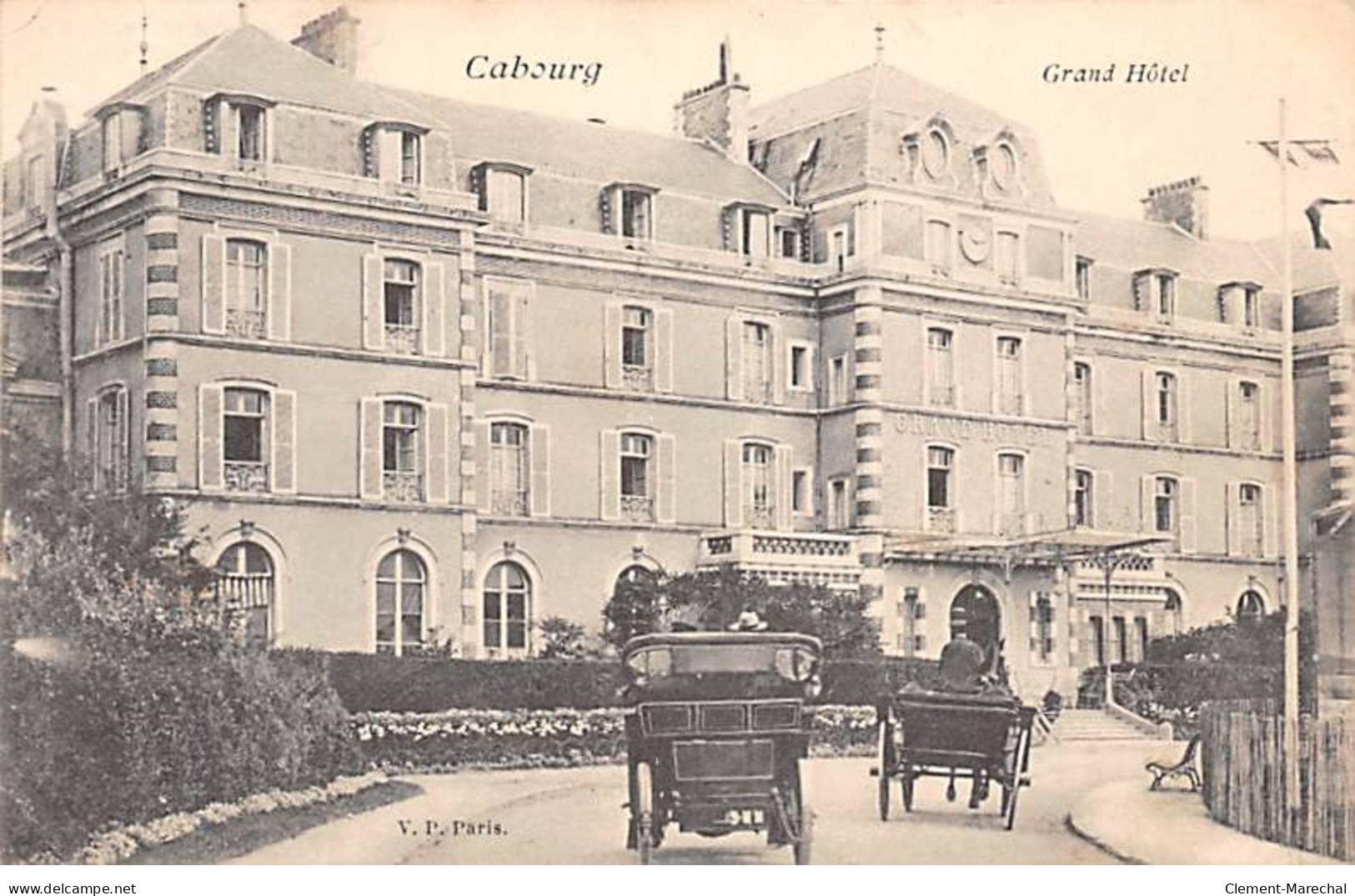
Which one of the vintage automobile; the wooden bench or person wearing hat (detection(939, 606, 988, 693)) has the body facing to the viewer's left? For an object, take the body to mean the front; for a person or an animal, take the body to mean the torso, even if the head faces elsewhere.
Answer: the wooden bench

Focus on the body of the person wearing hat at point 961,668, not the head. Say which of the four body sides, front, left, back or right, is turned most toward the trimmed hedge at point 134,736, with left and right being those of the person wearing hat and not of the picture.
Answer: left

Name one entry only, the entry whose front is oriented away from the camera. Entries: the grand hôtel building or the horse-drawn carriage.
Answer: the horse-drawn carriage

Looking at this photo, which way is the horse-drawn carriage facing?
away from the camera

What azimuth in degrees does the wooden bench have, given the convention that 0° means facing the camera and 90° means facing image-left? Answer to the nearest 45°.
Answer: approximately 90°

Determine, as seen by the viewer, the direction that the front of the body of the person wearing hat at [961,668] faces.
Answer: away from the camera

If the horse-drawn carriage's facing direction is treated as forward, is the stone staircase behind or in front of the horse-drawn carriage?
in front

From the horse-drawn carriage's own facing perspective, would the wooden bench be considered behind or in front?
in front

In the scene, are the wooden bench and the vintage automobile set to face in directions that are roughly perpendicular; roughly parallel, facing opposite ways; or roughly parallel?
roughly perpendicular

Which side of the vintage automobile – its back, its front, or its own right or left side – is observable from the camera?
back

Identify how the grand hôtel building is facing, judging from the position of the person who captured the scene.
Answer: facing the viewer and to the right of the viewer

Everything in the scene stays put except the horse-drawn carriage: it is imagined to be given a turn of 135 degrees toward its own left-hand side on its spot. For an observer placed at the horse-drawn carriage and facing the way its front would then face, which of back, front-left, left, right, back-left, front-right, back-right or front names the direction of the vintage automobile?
front

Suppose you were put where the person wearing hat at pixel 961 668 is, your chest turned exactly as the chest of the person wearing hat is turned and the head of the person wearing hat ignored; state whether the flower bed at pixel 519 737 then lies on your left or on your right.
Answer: on your left

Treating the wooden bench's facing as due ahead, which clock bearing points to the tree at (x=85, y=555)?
The tree is roughly at 11 o'clock from the wooden bench.

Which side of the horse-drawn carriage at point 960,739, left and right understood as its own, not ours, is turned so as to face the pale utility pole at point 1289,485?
right

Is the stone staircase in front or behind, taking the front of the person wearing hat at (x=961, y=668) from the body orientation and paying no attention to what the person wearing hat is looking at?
in front

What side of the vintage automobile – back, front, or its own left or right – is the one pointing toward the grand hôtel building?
front

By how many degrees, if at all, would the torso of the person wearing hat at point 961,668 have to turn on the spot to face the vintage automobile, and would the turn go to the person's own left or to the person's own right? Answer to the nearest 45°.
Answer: approximately 135° to the person's own left
